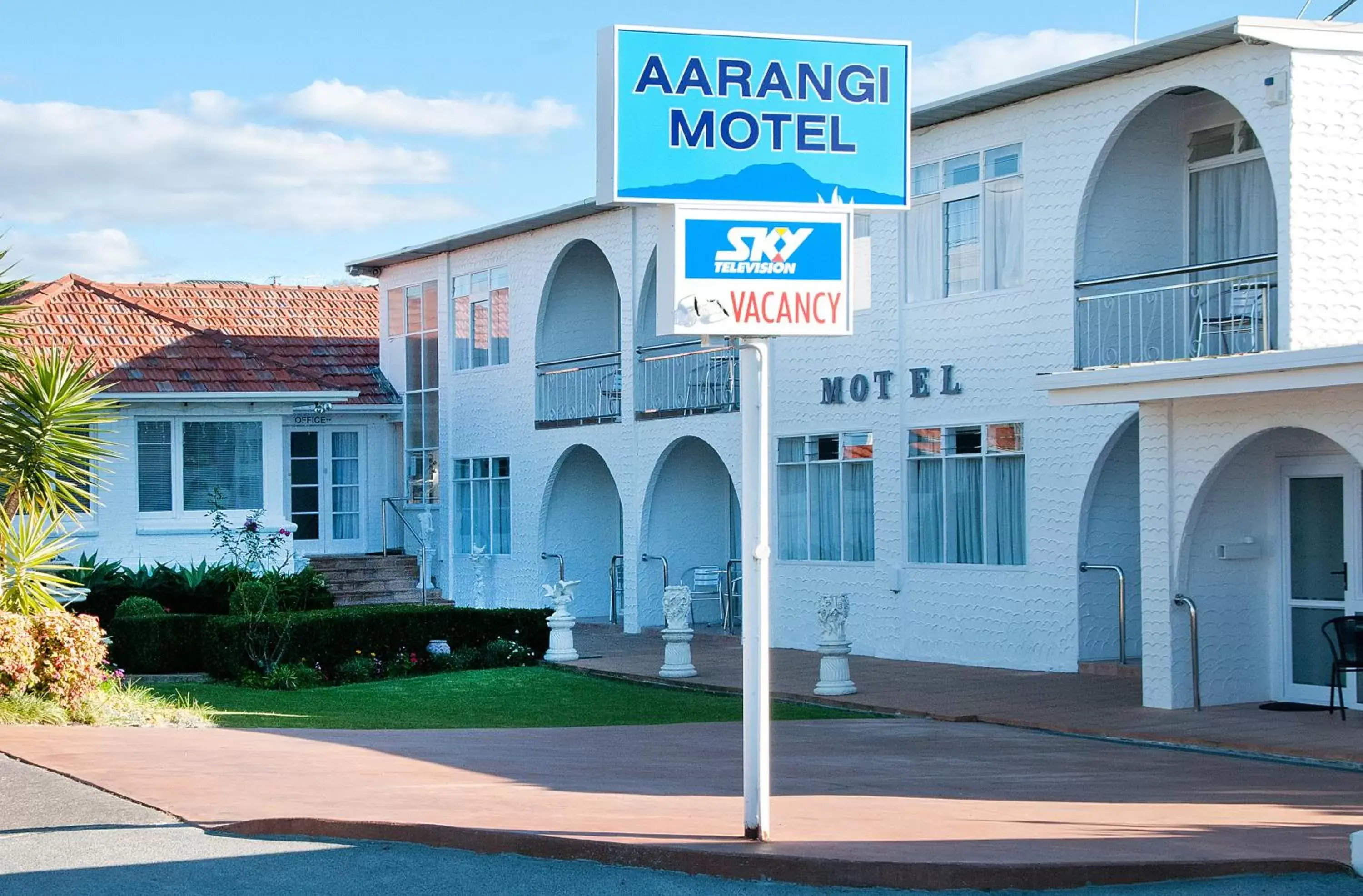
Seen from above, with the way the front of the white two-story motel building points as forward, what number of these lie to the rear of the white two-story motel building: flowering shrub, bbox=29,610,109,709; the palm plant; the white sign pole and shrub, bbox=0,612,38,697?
0

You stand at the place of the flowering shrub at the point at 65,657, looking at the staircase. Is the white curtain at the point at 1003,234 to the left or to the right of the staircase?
right

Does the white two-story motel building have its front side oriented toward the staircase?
no

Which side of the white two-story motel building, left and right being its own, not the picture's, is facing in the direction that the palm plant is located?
front

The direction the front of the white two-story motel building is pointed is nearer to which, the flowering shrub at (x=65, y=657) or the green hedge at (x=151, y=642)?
the flowering shrub

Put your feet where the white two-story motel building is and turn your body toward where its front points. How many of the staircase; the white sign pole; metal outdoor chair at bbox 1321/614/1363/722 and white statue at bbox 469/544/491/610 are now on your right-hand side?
2

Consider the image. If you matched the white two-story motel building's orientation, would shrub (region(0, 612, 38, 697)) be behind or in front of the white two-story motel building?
in front

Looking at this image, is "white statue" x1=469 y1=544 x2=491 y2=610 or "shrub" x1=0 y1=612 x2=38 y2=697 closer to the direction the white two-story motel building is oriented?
the shrub

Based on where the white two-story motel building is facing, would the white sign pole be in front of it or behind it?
in front

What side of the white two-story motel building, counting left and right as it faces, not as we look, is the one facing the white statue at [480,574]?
right

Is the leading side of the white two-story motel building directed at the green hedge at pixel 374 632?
no

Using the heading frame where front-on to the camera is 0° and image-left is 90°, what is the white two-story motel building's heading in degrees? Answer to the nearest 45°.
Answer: approximately 45°
